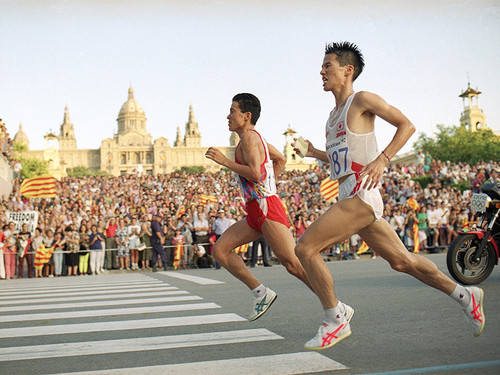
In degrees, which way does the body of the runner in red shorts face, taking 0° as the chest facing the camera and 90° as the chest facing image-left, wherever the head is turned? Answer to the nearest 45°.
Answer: approximately 90°

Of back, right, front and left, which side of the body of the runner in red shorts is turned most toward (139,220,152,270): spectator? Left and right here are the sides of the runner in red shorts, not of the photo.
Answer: right

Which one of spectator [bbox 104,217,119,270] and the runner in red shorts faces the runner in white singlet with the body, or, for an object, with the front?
the spectator

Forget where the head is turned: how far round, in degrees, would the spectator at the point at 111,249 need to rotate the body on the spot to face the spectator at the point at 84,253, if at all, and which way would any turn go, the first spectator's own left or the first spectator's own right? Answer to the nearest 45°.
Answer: approximately 45° to the first spectator's own right

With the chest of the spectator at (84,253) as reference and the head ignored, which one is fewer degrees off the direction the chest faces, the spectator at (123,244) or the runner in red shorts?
the runner in red shorts

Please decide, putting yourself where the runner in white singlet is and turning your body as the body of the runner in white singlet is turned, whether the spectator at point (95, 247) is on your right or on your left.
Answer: on your right

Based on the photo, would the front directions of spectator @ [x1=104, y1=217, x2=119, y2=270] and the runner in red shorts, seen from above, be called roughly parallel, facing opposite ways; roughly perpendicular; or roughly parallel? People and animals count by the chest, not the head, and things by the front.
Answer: roughly perpendicular

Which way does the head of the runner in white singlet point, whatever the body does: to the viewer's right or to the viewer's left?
to the viewer's left
